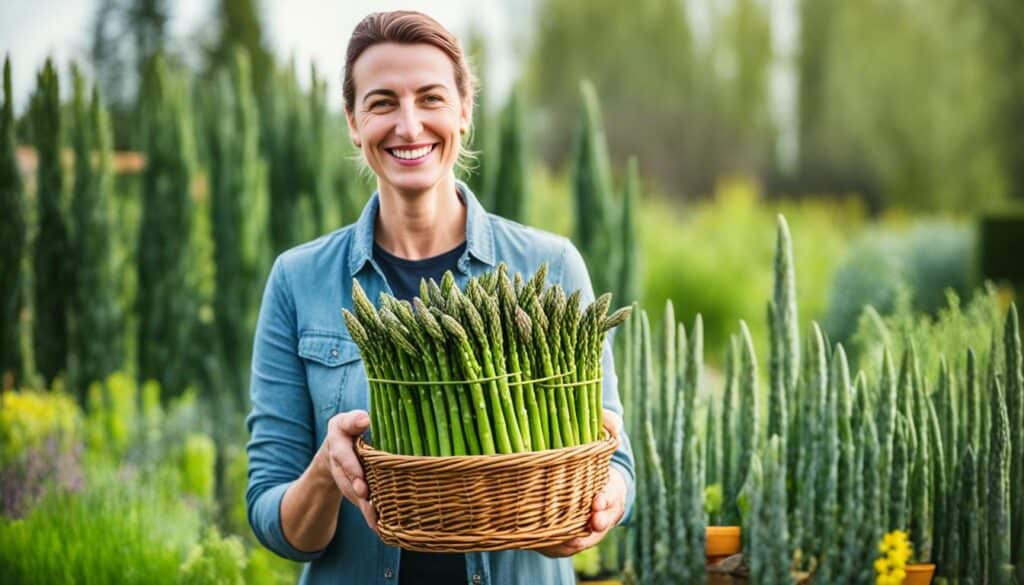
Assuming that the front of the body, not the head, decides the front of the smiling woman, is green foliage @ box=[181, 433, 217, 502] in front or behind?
behind

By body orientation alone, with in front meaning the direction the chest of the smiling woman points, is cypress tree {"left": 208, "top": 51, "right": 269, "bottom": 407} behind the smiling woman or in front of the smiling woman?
behind

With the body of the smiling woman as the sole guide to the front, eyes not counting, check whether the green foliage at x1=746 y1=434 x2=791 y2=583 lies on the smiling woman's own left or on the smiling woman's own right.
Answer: on the smiling woman's own left

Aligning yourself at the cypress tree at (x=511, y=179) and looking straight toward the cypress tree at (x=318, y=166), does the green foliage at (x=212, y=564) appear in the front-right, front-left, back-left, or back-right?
front-left

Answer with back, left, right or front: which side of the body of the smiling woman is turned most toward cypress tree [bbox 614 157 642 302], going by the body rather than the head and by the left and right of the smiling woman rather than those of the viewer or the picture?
back

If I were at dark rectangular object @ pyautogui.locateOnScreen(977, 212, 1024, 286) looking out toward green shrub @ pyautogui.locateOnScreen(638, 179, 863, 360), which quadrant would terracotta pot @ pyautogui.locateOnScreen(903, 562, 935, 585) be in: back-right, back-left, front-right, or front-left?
front-left

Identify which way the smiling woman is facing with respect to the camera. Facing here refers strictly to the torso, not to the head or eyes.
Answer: toward the camera

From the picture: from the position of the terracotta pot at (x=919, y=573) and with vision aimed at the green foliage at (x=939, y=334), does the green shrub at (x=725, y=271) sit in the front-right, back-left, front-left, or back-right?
front-left

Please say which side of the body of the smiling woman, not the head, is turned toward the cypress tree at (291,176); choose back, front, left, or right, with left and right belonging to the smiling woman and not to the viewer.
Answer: back

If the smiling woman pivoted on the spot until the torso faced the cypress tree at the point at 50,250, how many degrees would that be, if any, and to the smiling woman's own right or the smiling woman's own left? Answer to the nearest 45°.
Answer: approximately 135° to the smiling woman's own right

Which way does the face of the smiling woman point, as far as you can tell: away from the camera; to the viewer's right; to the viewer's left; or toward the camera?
toward the camera

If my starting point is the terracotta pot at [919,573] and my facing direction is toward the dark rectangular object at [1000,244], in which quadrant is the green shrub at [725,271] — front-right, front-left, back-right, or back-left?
front-left

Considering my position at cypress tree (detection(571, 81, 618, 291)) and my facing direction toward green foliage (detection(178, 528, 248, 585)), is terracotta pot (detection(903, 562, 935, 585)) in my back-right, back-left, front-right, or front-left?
front-left

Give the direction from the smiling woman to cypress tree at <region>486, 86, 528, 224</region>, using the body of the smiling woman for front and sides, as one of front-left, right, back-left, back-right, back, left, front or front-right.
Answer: back
